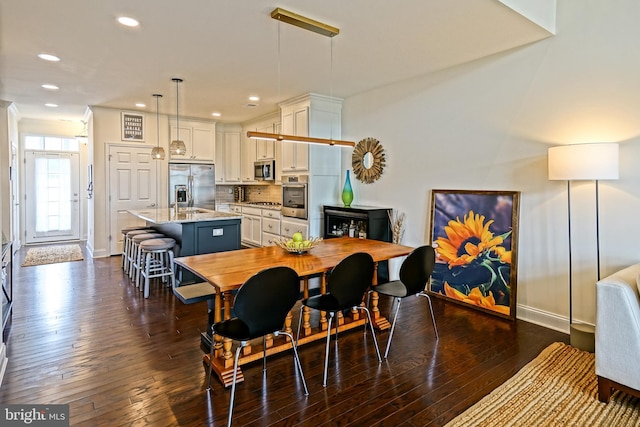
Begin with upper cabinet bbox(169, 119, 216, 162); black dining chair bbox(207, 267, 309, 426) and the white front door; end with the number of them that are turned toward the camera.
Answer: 2

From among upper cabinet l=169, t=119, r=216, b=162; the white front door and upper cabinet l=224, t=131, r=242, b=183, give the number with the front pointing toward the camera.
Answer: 3

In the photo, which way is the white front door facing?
toward the camera

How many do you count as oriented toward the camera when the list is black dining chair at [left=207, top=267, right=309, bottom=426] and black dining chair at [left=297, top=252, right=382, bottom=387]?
0

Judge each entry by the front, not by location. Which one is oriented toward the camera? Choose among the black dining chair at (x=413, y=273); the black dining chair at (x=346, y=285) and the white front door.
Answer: the white front door

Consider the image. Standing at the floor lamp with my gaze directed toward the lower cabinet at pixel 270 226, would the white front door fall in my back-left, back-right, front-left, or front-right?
front-left

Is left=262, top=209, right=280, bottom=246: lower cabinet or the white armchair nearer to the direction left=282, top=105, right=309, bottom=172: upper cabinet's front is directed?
the white armchair

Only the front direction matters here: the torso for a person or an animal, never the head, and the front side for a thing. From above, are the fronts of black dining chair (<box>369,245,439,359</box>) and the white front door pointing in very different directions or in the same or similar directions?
very different directions

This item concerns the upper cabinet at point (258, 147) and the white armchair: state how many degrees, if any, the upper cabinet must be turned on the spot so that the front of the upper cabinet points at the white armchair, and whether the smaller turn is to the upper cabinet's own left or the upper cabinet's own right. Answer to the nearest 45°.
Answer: approximately 45° to the upper cabinet's own left

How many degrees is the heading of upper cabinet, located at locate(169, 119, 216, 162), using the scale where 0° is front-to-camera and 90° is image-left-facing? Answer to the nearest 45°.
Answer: approximately 0°

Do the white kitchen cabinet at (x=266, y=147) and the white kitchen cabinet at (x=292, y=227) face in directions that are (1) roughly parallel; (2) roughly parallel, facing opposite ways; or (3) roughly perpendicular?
roughly parallel

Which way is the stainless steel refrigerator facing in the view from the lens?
facing the viewer

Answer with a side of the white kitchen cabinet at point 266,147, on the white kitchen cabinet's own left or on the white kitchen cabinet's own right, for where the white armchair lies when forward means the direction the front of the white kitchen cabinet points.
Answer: on the white kitchen cabinet's own left

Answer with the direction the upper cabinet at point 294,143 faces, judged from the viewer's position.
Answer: facing the viewer and to the left of the viewer

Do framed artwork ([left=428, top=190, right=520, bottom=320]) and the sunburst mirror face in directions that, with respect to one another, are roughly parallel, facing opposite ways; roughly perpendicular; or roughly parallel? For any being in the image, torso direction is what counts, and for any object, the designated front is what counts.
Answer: roughly parallel

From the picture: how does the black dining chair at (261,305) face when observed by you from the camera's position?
facing away from the viewer and to the left of the viewer

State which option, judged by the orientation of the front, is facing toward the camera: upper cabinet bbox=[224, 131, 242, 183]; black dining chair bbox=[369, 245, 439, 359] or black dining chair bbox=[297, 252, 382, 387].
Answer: the upper cabinet
